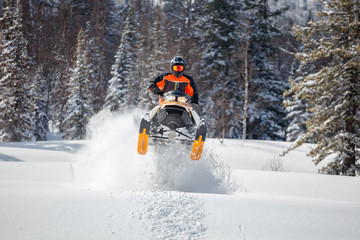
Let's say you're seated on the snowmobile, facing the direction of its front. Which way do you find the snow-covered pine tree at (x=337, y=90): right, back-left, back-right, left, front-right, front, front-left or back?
back-left

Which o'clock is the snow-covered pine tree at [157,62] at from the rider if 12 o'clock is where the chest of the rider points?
The snow-covered pine tree is roughly at 6 o'clock from the rider.

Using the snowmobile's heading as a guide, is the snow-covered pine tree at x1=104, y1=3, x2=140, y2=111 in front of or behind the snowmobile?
behind

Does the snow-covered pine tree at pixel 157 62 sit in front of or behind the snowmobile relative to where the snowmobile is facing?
behind

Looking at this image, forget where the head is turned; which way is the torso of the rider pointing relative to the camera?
toward the camera

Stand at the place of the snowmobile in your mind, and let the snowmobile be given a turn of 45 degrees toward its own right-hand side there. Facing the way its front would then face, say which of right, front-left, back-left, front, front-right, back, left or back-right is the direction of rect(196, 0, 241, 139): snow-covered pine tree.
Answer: back-right

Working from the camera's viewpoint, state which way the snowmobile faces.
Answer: facing the viewer

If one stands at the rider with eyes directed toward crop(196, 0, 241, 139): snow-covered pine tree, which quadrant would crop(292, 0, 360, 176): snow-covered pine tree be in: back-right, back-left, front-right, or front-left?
front-right
